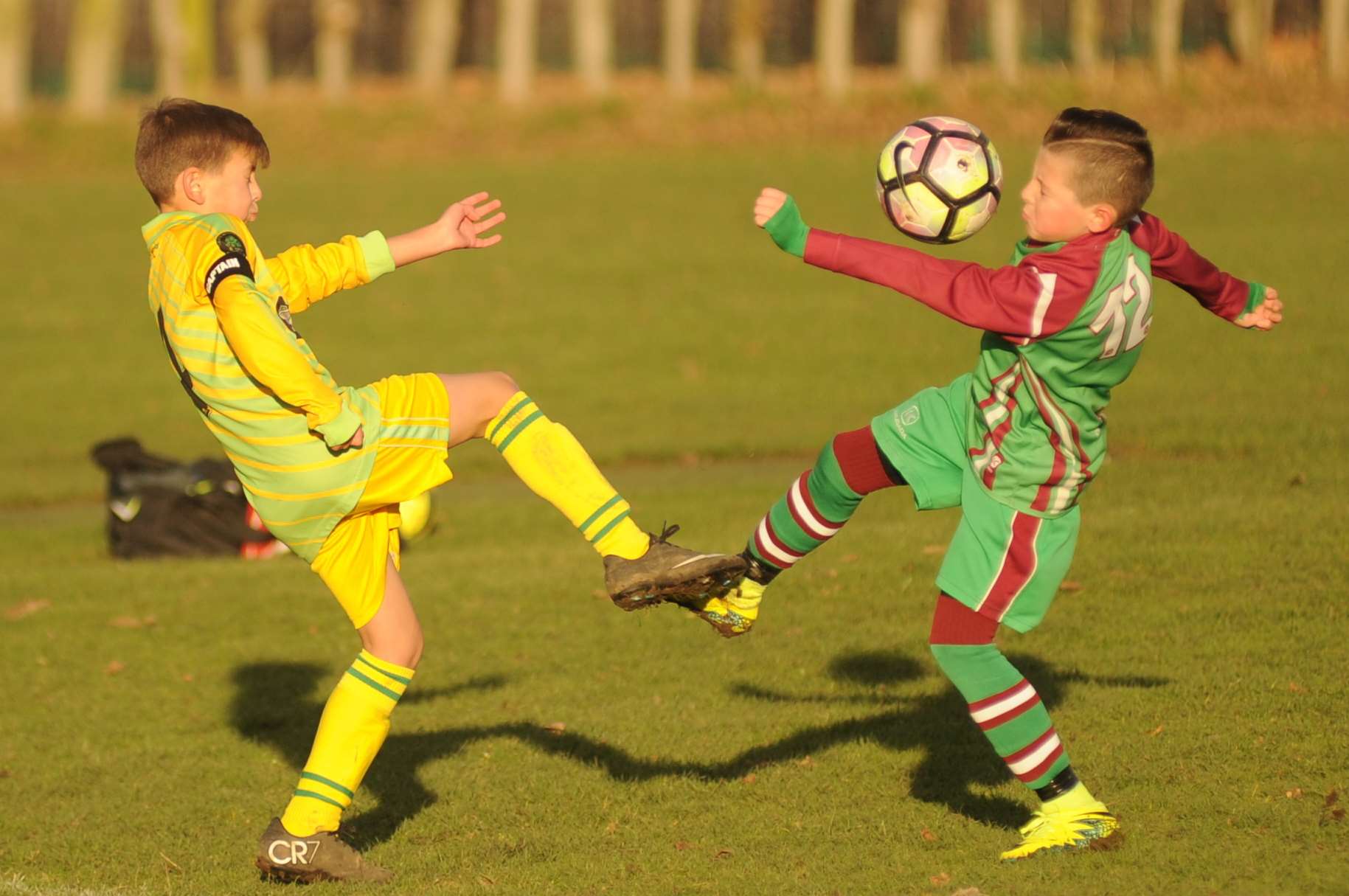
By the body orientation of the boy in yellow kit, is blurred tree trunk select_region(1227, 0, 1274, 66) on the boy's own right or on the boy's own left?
on the boy's own left

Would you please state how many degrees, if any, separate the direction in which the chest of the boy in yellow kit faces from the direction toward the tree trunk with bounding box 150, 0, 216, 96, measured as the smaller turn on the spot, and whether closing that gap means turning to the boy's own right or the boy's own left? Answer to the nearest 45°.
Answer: approximately 90° to the boy's own left

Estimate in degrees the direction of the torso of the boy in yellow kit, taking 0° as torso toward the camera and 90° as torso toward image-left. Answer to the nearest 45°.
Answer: approximately 270°

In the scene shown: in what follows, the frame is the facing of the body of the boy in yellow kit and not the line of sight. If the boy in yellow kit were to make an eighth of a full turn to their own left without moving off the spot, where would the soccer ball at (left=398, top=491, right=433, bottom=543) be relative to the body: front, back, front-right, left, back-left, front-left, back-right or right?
front-left

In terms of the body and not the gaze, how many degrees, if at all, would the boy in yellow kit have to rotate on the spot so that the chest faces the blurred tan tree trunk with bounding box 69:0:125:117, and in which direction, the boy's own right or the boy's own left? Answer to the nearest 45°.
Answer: approximately 90° to the boy's own left

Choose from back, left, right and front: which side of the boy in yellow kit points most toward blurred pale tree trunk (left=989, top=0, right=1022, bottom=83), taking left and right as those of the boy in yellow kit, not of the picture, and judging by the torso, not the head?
left

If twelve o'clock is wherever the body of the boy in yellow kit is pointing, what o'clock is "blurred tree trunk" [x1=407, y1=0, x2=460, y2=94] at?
The blurred tree trunk is roughly at 9 o'clock from the boy in yellow kit.

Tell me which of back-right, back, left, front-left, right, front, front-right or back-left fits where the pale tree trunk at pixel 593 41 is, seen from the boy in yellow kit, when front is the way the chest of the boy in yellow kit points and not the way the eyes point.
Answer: left

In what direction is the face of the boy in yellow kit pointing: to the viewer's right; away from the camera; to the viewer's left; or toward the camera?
to the viewer's right
